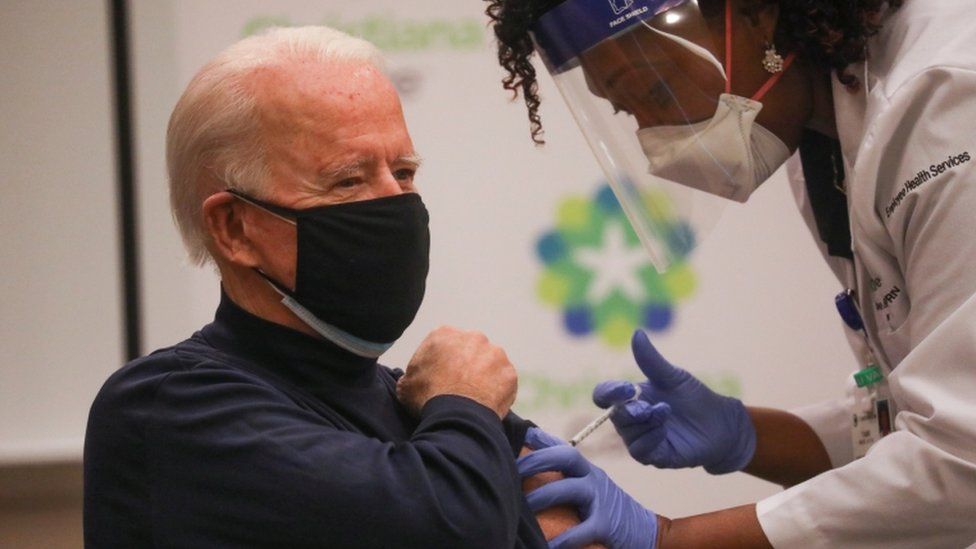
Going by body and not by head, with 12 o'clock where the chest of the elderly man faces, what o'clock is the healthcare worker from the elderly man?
The healthcare worker is roughly at 10 o'clock from the elderly man.

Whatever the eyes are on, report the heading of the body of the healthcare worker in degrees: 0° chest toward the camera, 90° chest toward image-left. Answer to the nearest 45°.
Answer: approximately 90°

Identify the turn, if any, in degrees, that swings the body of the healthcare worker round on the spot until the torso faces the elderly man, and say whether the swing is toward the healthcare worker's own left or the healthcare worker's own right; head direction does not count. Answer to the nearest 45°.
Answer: approximately 45° to the healthcare worker's own left

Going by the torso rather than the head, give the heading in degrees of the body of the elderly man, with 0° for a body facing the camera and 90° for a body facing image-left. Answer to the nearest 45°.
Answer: approximately 315°

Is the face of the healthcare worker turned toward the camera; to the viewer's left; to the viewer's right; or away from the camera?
to the viewer's left

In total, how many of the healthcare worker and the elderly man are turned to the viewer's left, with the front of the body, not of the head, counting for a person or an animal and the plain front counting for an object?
1
